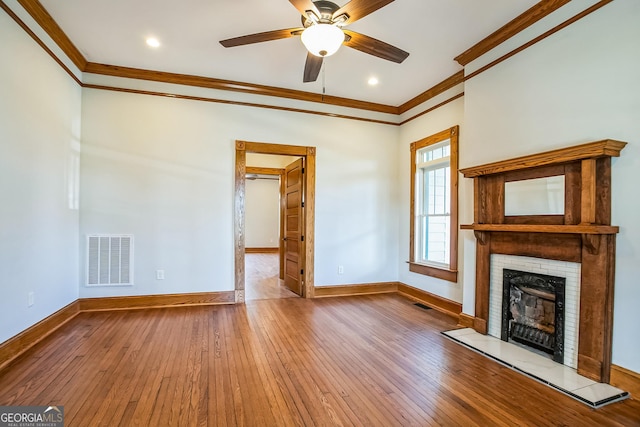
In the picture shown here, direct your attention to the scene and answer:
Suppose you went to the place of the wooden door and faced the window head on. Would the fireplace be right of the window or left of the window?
right

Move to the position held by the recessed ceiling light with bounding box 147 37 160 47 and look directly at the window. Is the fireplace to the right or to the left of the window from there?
right

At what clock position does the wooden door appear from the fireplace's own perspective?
The wooden door is roughly at 2 o'clock from the fireplace.

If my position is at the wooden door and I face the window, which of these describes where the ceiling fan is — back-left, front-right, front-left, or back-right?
front-right

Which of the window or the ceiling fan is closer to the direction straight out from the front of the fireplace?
the ceiling fan

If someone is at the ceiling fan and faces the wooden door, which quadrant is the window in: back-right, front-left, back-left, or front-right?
front-right

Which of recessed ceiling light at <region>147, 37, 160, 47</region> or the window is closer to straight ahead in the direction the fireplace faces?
the recessed ceiling light

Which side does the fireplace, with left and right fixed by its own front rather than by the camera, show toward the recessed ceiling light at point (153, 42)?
front

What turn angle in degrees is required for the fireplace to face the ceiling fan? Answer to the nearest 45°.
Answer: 0° — it already faces it

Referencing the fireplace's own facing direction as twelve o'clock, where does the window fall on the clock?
The window is roughly at 3 o'clock from the fireplace.

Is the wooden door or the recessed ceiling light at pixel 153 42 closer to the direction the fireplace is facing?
the recessed ceiling light

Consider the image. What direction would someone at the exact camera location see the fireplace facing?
facing the viewer and to the left of the viewer

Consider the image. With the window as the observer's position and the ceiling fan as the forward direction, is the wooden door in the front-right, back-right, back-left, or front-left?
front-right
